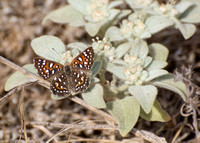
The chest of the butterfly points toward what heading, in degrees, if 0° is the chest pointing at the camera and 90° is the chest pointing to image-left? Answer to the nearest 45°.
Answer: approximately 180°
